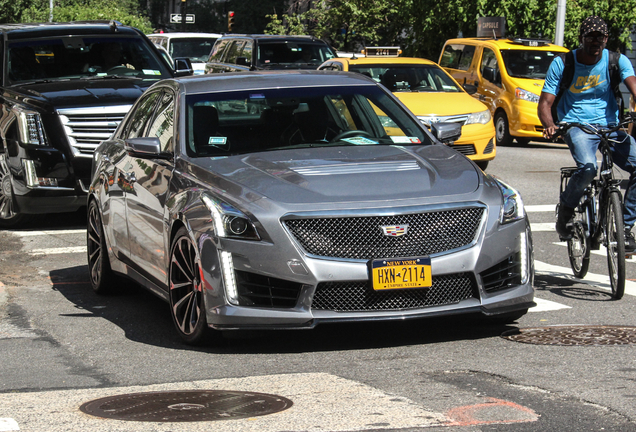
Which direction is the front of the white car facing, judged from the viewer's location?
facing the viewer and to the right of the viewer

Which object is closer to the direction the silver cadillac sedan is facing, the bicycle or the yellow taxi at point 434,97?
the bicycle

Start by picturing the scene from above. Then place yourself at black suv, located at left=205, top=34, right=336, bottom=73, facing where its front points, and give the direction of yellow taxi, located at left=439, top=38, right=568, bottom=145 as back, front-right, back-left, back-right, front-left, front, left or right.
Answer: front-left

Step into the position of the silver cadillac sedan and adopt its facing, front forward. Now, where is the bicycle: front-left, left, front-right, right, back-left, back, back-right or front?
left

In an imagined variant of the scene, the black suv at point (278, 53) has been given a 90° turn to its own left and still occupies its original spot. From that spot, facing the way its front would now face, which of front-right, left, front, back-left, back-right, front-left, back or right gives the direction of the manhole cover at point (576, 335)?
back-right

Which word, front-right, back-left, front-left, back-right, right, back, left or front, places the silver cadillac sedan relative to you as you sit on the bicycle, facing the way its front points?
front-right

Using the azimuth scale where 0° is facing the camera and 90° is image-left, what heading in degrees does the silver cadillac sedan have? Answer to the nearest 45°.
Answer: approximately 315°

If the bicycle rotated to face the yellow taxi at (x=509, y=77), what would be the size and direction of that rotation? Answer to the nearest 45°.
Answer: approximately 180°
